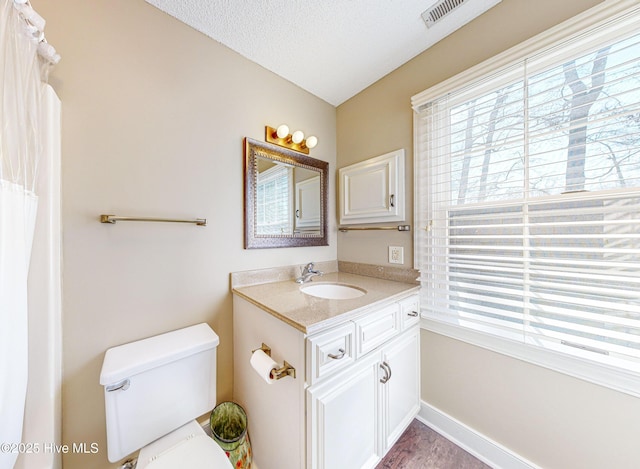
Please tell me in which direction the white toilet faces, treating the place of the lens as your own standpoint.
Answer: facing the viewer and to the right of the viewer

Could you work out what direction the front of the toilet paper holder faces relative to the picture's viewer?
facing the viewer and to the left of the viewer

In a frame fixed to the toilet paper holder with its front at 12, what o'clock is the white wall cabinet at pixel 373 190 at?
The white wall cabinet is roughly at 6 o'clock from the toilet paper holder.

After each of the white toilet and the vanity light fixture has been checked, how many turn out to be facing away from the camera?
0

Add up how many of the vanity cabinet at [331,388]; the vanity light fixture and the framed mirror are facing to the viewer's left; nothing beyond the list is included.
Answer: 0

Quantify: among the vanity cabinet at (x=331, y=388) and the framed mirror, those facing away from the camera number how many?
0

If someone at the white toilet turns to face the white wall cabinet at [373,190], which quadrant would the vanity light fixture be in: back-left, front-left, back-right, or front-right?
front-left

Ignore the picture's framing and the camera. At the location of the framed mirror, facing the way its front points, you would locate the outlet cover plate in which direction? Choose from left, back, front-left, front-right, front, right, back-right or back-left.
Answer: front-left

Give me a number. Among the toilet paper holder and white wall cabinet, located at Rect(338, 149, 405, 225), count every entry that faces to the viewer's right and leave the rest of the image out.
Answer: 0

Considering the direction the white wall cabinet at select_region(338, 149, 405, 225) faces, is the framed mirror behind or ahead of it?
ahead

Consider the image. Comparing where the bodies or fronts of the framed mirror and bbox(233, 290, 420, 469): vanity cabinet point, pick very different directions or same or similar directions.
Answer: same or similar directions

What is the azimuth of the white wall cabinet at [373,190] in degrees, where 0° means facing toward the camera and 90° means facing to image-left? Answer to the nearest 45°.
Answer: approximately 45°
